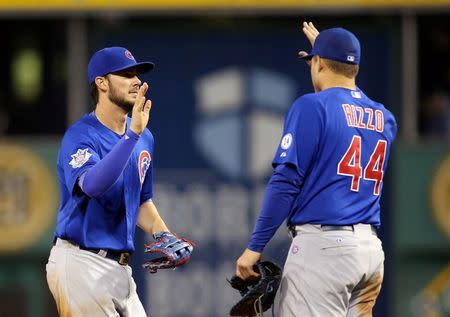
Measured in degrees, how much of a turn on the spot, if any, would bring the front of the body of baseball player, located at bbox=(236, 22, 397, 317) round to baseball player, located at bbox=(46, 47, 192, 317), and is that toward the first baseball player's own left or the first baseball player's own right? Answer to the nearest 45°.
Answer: approximately 45° to the first baseball player's own left

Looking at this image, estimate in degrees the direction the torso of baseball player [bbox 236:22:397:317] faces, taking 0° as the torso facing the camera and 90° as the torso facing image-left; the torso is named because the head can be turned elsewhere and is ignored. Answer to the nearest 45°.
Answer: approximately 135°

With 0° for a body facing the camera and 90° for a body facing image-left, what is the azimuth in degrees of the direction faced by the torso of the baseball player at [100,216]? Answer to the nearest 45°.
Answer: approximately 315°

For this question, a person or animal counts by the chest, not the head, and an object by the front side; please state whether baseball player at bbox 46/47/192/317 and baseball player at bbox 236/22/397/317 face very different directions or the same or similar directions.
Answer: very different directions

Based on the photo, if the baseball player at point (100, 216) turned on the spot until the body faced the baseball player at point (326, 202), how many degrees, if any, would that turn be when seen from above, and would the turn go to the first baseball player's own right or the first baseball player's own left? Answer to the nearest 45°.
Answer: approximately 45° to the first baseball player's own left

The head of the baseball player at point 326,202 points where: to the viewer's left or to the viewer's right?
to the viewer's left
